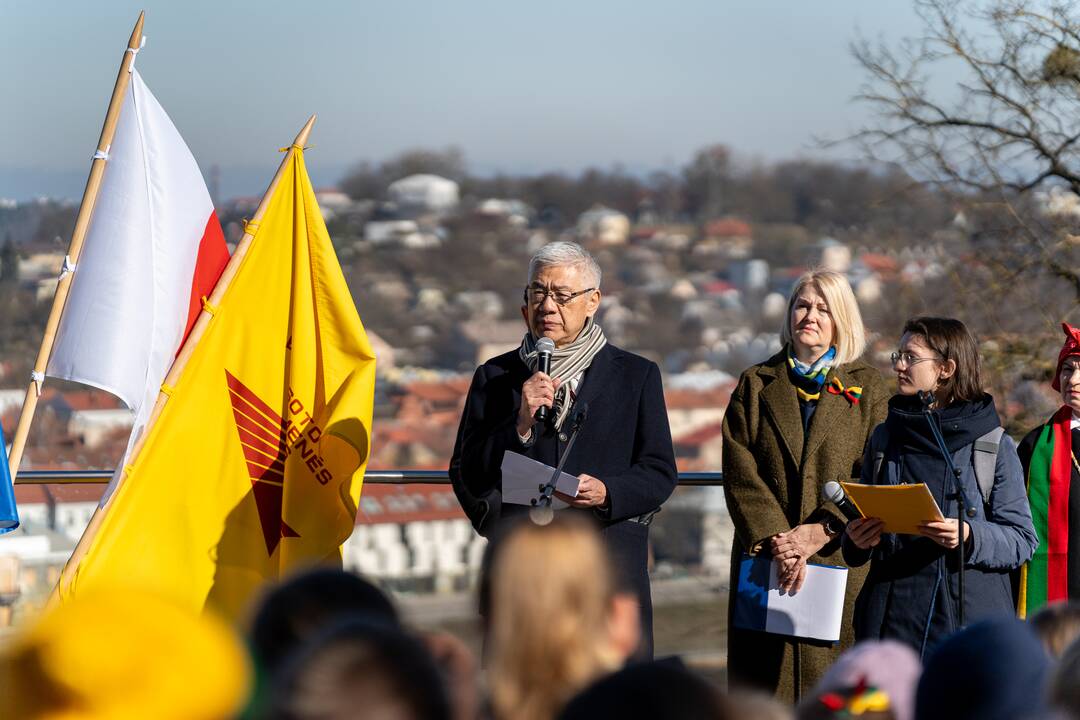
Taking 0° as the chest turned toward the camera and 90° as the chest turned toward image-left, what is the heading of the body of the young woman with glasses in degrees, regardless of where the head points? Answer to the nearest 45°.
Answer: approximately 45°

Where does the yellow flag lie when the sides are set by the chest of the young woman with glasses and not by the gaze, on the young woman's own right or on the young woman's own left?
on the young woman's own right

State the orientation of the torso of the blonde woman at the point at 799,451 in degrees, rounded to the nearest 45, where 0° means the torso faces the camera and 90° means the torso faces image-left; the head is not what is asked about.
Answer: approximately 0°

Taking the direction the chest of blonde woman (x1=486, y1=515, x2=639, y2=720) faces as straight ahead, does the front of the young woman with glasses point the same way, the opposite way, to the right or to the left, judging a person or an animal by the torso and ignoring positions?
the opposite way

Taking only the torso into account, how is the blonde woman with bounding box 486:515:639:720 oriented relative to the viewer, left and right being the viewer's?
facing away from the viewer and to the right of the viewer

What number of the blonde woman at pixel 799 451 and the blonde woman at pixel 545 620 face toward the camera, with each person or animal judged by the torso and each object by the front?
1

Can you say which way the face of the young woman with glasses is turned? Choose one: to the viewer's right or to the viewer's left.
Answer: to the viewer's left

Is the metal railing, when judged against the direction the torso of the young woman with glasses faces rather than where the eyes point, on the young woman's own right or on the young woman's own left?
on the young woman's own right

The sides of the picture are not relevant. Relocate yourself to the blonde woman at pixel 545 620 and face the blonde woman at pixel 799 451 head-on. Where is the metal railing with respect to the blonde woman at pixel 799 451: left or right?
left

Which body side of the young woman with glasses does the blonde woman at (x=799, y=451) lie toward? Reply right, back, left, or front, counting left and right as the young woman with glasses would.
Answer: right
